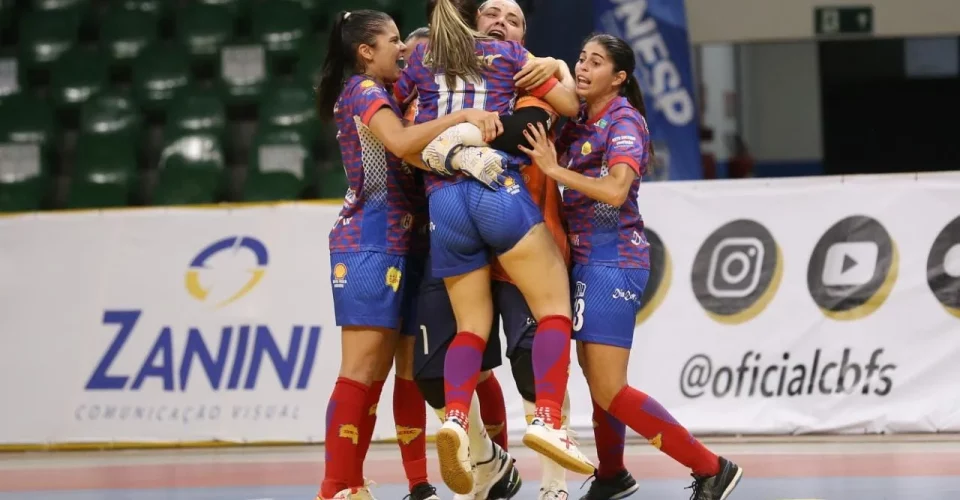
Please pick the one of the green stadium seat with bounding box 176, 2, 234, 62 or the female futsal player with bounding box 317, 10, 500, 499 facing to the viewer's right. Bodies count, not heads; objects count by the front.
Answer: the female futsal player

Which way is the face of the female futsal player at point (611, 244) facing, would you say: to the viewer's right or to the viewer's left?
to the viewer's left

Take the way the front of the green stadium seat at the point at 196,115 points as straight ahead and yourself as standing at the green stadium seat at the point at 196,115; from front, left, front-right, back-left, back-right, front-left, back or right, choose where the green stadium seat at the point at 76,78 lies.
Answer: back-right

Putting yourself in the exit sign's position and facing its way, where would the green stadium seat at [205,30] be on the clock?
The green stadium seat is roughly at 2 o'clock from the exit sign.

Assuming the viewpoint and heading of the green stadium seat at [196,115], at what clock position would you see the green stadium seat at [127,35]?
the green stadium seat at [127,35] is roughly at 5 o'clock from the green stadium seat at [196,115].

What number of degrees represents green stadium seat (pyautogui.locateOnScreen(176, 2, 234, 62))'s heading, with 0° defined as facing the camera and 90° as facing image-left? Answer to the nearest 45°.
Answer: approximately 0°

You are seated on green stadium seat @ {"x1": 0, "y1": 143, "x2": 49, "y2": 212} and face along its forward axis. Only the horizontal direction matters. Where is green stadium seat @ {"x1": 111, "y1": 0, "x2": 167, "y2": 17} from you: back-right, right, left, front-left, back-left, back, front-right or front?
back-left

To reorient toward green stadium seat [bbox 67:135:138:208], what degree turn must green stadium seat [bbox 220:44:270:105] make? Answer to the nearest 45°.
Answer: approximately 45° to its right
